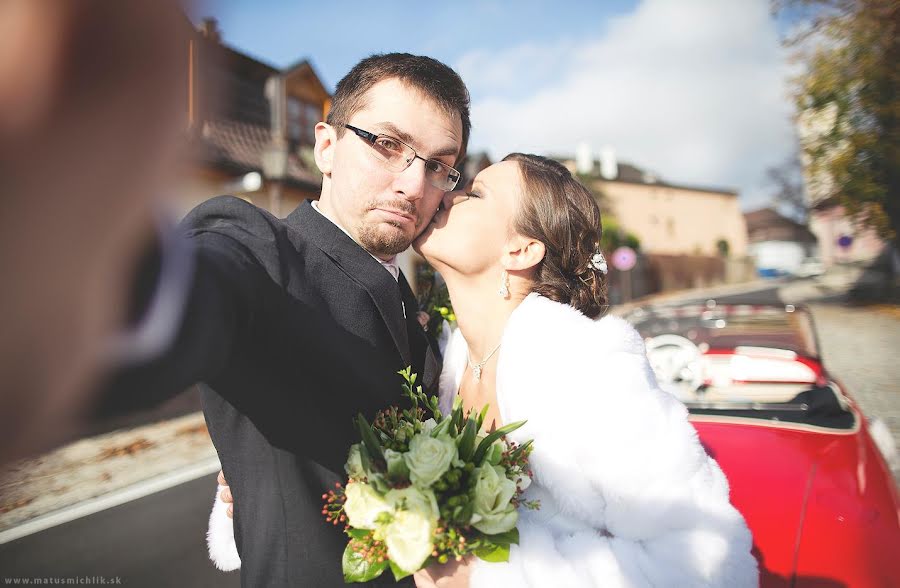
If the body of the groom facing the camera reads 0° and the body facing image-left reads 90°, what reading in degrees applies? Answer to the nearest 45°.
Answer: approximately 315°

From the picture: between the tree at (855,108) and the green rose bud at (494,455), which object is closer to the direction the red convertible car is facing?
the tree

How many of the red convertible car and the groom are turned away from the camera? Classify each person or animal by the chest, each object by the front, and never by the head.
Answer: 1

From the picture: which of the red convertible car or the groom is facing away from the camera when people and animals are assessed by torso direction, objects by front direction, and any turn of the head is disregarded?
the red convertible car

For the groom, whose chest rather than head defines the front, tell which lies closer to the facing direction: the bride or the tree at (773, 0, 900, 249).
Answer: the bride

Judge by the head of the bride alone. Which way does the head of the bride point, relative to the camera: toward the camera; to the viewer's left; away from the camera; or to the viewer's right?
to the viewer's left

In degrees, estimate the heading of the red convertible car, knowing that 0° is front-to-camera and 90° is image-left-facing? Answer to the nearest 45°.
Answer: approximately 180°

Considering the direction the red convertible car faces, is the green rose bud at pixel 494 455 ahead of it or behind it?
behind

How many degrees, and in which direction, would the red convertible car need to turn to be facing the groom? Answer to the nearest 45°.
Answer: approximately 135° to its left
